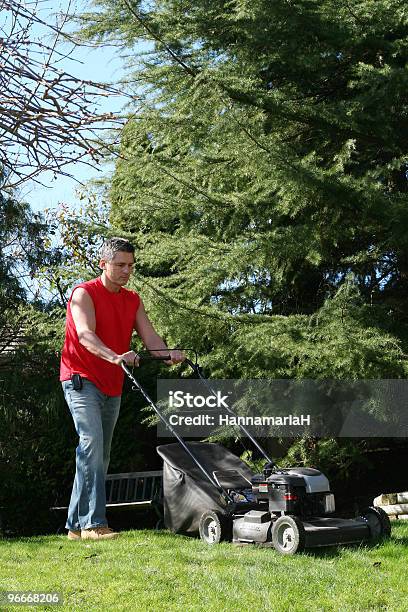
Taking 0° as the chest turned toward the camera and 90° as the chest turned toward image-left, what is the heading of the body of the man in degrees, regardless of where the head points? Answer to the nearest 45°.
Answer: approximately 315°

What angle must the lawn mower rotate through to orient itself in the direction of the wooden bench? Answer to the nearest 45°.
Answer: approximately 180°

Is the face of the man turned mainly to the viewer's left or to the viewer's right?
to the viewer's right

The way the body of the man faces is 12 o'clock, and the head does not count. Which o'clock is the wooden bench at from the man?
The wooden bench is roughly at 8 o'clock from the man.

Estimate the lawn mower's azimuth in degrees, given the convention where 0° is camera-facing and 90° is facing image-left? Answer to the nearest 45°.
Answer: approximately 315°
